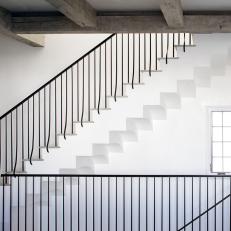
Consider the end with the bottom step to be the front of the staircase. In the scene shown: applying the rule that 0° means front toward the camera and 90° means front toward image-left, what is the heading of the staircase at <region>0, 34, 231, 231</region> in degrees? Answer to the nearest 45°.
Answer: approximately 90°

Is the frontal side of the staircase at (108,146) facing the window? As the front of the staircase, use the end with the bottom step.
no
